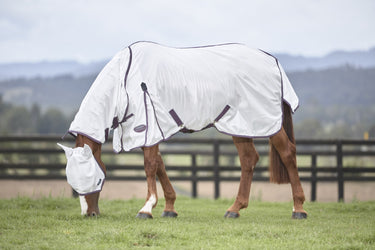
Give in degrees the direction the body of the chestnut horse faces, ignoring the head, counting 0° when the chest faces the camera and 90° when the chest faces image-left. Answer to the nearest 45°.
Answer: approximately 90°
